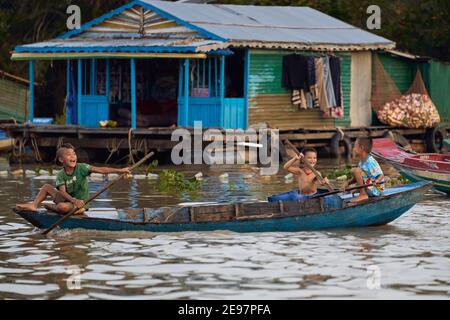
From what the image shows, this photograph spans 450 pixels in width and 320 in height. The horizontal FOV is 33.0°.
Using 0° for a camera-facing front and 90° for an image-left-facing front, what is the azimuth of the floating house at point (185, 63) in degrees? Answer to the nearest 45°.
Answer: approximately 45°

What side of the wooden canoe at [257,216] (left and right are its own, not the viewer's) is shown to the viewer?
right

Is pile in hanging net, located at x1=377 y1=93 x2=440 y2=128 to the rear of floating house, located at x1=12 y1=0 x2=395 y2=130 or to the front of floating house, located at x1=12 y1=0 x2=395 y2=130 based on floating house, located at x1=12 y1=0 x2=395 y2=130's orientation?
to the rear

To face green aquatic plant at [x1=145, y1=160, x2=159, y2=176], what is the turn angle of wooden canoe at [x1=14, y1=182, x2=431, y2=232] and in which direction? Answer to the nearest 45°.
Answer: approximately 90° to its left

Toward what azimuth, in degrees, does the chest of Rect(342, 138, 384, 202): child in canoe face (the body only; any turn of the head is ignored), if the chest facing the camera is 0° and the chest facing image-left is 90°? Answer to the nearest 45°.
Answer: approximately 90°

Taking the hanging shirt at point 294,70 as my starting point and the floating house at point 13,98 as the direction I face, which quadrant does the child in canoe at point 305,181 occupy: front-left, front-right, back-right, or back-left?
back-left

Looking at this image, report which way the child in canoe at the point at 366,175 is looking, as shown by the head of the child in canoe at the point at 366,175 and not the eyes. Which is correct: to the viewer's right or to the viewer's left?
to the viewer's left
